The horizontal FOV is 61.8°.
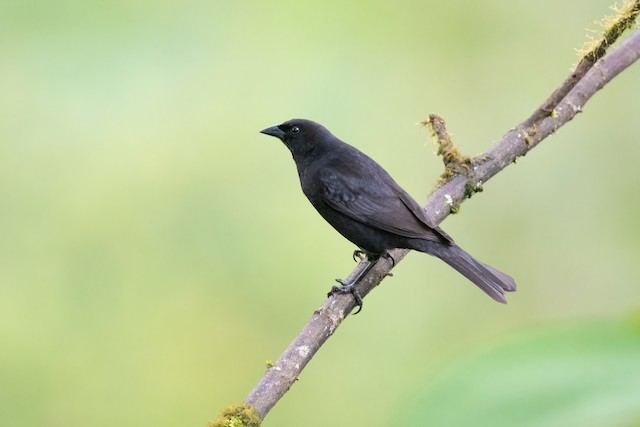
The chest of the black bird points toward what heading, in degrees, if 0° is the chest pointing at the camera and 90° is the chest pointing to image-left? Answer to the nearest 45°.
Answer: approximately 90°
